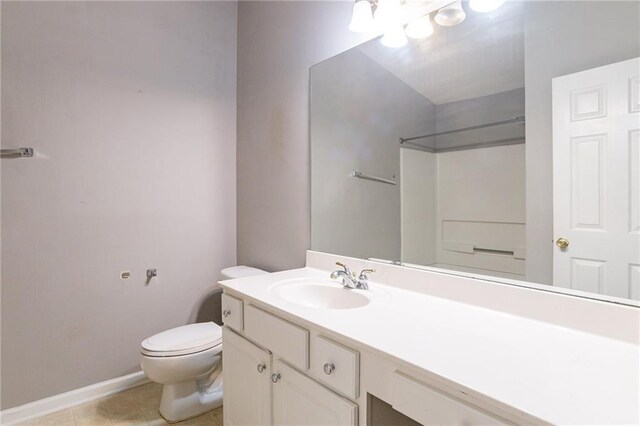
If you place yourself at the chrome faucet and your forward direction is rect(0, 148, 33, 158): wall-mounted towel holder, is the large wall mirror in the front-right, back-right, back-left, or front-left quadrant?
back-left

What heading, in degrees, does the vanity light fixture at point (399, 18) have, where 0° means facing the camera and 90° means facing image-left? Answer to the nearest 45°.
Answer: approximately 45°

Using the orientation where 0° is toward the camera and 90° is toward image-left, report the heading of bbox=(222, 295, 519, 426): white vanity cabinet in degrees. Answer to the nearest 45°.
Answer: approximately 45°
